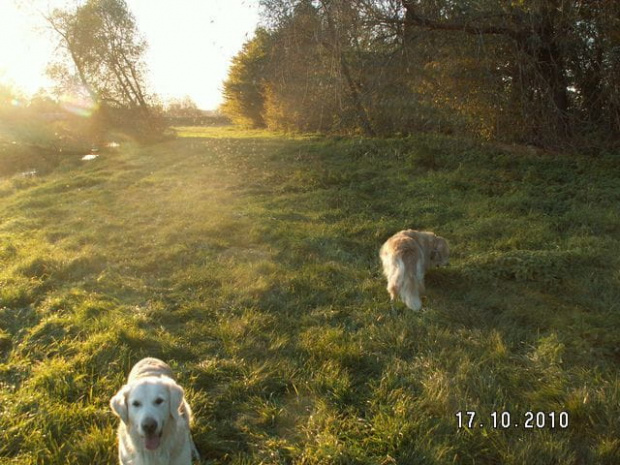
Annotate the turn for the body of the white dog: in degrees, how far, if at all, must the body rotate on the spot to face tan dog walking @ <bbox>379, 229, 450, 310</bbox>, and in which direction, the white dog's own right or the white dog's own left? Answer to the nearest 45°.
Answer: approximately 135° to the white dog's own left

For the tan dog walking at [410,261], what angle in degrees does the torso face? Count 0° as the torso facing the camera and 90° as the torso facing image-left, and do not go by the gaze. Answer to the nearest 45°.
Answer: approximately 225°

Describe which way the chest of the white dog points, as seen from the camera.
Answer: toward the camera

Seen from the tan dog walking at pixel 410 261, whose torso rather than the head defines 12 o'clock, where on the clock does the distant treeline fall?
The distant treeline is roughly at 11 o'clock from the tan dog walking.

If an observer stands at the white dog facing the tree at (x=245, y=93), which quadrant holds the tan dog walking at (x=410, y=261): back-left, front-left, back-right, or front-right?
front-right

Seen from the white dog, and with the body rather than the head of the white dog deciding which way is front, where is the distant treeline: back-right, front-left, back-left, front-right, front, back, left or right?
back-left

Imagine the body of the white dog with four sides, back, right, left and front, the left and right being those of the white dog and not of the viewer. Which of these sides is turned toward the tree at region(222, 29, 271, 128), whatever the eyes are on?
back

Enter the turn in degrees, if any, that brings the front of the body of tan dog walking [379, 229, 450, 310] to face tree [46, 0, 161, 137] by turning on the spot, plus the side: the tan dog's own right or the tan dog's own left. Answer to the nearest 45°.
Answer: approximately 90° to the tan dog's own left

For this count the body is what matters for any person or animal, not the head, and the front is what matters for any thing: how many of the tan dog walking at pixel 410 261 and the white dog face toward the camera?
1

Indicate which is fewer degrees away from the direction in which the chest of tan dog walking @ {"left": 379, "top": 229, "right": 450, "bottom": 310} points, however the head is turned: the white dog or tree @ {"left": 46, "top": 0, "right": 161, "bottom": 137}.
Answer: the tree

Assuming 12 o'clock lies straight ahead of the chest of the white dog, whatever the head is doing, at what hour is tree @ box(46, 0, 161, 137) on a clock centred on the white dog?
The tree is roughly at 6 o'clock from the white dog.

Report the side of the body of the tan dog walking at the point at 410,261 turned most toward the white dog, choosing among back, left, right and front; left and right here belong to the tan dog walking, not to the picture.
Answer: back
